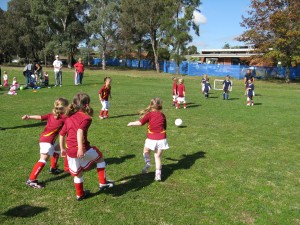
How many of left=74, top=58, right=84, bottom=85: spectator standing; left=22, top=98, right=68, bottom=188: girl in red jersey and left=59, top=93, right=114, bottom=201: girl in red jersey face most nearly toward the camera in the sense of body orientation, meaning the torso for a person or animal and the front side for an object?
1

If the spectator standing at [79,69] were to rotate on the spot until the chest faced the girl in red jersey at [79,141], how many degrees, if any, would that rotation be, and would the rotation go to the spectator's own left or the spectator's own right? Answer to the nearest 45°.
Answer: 0° — they already face them

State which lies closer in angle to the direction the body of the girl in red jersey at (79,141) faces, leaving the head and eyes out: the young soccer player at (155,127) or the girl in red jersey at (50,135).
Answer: the young soccer player

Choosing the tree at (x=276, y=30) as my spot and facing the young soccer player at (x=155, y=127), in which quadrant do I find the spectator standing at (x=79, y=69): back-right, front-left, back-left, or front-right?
front-right

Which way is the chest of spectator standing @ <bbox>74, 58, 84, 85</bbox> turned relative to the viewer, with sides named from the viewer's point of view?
facing the viewer

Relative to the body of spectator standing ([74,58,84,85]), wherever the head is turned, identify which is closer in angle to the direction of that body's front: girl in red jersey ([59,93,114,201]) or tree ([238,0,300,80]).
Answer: the girl in red jersey

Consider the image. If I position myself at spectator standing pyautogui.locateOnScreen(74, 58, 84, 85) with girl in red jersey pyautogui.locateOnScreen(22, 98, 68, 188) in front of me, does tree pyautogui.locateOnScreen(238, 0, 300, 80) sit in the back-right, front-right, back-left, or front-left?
back-left

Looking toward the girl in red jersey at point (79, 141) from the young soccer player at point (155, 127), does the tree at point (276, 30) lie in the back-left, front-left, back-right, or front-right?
back-right

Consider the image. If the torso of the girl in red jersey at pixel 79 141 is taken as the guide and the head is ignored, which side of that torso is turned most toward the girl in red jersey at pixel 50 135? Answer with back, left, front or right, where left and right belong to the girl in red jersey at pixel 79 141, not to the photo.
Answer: left

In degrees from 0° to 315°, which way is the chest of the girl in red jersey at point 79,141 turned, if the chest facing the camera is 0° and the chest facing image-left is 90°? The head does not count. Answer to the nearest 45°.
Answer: approximately 225°

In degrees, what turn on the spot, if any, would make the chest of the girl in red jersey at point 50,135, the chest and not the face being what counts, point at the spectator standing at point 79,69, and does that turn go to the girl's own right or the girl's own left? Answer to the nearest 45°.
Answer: approximately 45° to the girl's own left

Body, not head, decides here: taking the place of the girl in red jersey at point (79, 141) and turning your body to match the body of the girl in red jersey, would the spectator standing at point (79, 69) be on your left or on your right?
on your left

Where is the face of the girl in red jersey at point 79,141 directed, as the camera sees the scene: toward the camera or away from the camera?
away from the camera

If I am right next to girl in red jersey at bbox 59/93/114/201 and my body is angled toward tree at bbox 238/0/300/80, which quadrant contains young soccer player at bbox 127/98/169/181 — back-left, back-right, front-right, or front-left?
front-right

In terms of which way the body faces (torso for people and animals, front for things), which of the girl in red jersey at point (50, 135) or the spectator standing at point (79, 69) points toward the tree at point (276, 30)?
the girl in red jersey

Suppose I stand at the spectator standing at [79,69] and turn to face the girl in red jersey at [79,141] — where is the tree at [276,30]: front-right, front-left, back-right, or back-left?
back-left

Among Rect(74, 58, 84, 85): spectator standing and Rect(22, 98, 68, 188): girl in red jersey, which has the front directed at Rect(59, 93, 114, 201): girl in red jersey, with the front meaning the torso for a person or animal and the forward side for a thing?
the spectator standing

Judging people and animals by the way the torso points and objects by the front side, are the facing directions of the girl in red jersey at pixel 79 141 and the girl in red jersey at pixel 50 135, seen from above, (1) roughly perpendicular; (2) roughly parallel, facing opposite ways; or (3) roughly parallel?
roughly parallel

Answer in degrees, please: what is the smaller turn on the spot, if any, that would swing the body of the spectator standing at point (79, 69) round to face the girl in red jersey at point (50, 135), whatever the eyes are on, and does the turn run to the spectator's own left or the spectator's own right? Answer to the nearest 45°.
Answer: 0° — they already face them

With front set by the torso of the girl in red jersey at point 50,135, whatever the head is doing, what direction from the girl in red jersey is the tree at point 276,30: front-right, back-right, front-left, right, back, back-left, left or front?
front

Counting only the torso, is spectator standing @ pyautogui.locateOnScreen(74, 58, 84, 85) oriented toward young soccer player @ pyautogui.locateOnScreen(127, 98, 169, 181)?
yes
